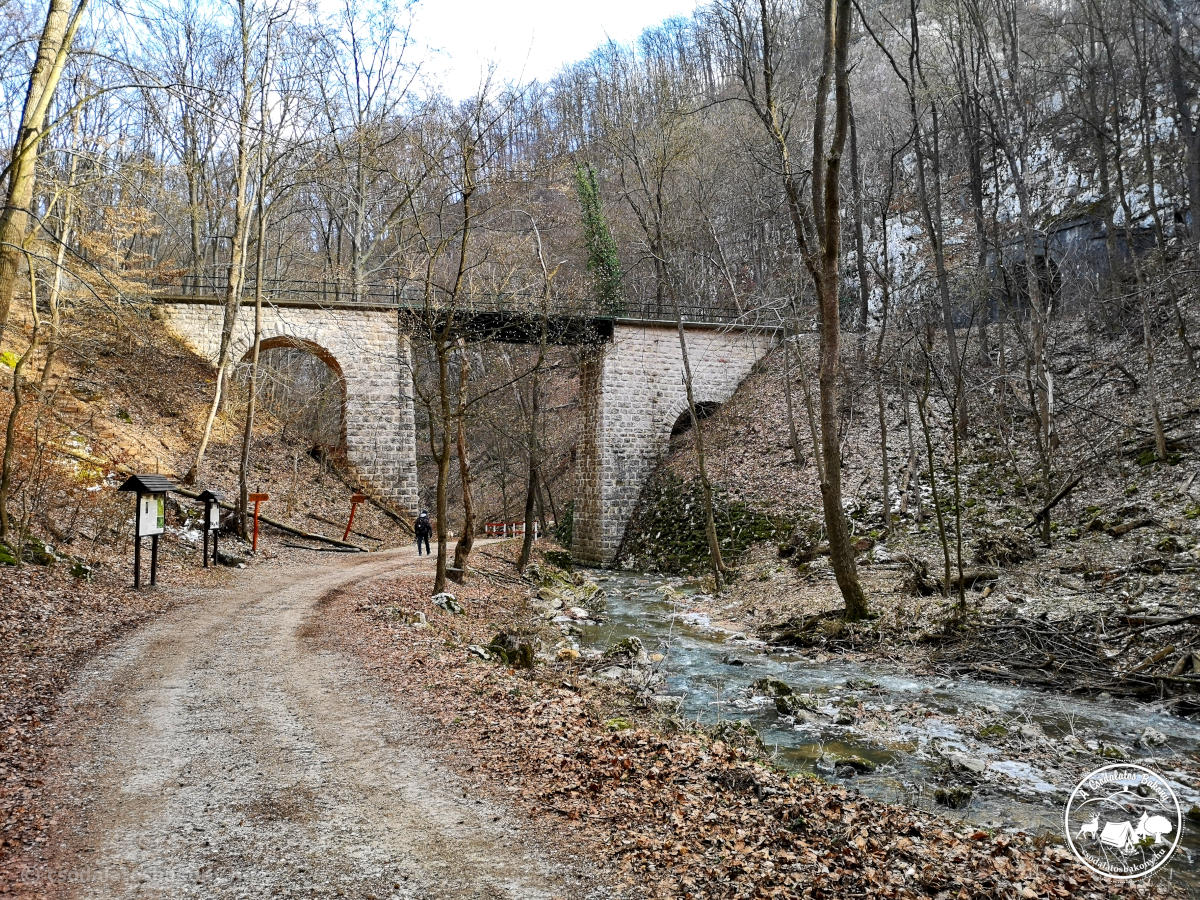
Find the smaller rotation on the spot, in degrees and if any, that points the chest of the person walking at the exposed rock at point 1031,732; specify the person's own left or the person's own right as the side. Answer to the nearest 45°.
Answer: approximately 180°

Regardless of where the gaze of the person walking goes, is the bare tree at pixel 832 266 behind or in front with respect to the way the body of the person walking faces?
behind

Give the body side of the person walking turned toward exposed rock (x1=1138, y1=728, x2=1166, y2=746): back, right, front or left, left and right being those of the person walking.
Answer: back

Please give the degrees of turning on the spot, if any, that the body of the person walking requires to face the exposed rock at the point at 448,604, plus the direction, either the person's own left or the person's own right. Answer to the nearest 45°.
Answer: approximately 180°

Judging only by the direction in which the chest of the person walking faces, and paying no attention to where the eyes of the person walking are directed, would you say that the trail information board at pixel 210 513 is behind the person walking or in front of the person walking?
behind

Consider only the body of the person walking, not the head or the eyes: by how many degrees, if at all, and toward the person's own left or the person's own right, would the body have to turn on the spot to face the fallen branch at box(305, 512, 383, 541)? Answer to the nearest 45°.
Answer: approximately 45° to the person's own left

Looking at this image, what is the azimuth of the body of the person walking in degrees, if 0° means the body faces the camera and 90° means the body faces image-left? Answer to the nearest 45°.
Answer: approximately 180°

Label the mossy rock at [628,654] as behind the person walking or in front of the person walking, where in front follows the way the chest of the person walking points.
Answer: behind
